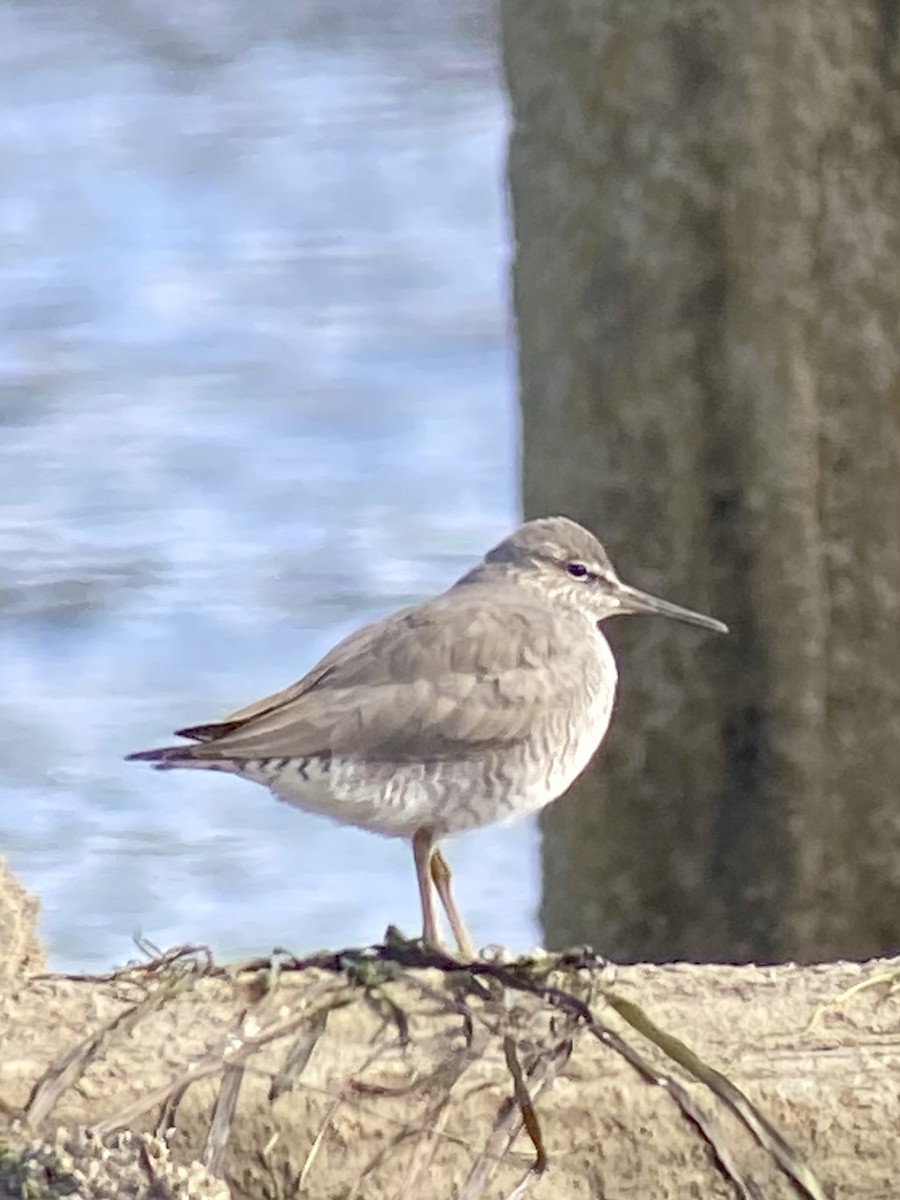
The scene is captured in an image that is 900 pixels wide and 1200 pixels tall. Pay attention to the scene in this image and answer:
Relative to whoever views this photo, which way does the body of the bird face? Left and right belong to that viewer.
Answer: facing to the right of the viewer
